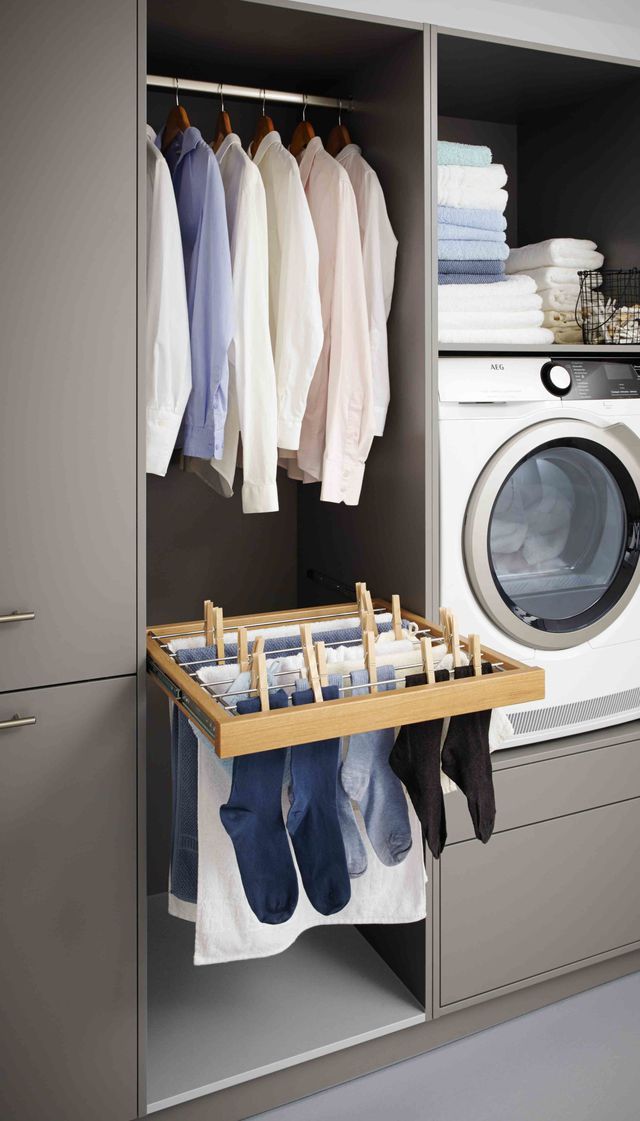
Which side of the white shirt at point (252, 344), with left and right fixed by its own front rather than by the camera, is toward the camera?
left

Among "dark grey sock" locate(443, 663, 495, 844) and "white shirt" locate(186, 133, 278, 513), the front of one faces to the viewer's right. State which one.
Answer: the dark grey sock

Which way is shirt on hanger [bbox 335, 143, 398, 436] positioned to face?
to the viewer's left

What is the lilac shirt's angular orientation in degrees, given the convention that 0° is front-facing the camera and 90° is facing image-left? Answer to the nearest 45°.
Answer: approximately 90°

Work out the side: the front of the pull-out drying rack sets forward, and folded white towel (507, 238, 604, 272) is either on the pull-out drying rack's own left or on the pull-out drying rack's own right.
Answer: on the pull-out drying rack's own left

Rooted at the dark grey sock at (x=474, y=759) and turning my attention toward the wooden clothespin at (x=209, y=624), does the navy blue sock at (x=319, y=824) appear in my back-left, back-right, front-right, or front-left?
front-left

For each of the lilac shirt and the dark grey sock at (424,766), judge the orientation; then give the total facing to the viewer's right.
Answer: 1

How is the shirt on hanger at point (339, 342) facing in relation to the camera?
to the viewer's left
